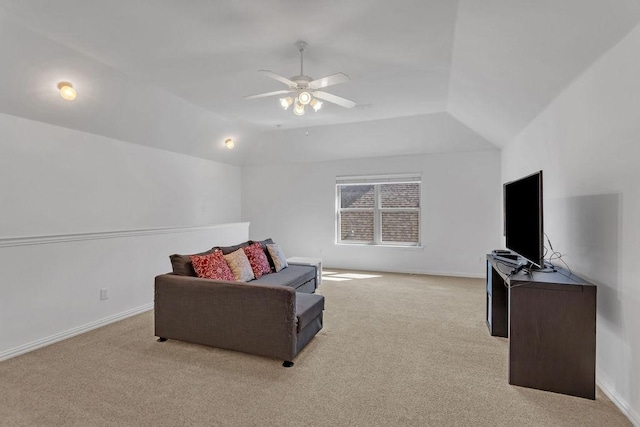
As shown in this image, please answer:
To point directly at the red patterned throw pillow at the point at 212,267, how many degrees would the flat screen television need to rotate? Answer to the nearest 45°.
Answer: approximately 45° to its left

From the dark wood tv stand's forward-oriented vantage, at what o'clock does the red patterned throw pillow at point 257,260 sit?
The red patterned throw pillow is roughly at 12 o'clock from the dark wood tv stand.

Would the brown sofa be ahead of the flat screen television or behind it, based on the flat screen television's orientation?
ahead

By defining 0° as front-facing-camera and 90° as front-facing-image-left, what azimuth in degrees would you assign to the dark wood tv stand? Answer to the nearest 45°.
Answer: approximately 90°

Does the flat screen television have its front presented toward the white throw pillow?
yes

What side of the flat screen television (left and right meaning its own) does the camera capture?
left
